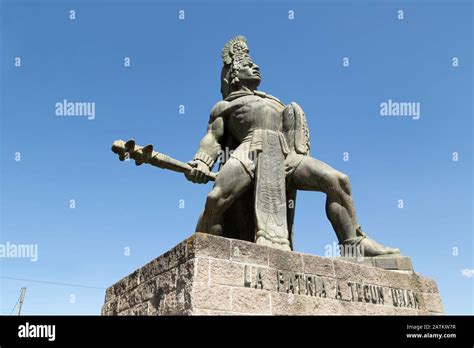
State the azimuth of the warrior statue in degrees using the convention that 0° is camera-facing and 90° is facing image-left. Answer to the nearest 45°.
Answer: approximately 315°
